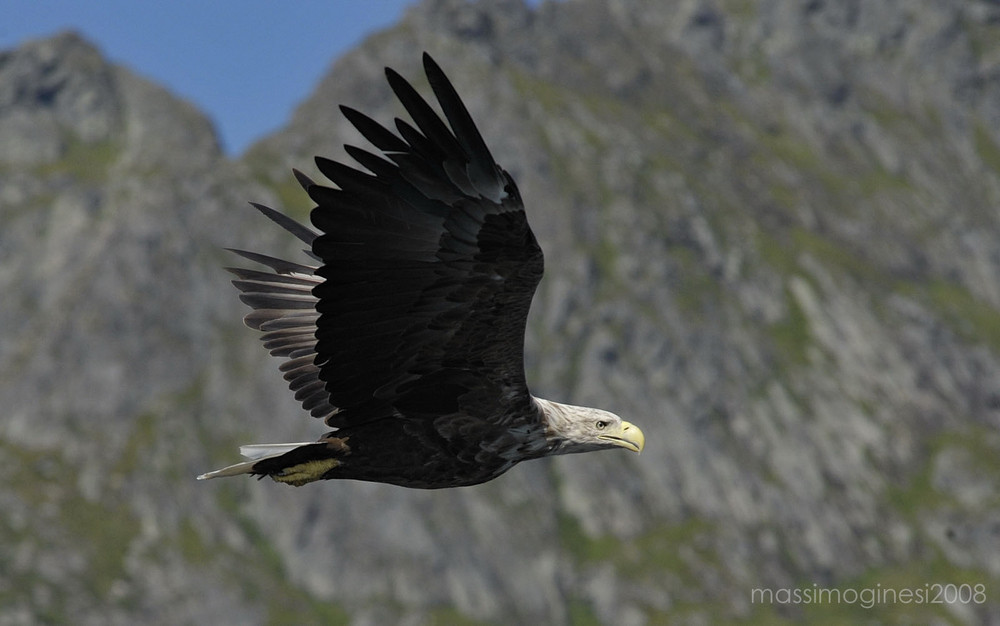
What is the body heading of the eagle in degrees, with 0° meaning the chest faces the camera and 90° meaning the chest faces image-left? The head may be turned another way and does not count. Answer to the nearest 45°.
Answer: approximately 270°
